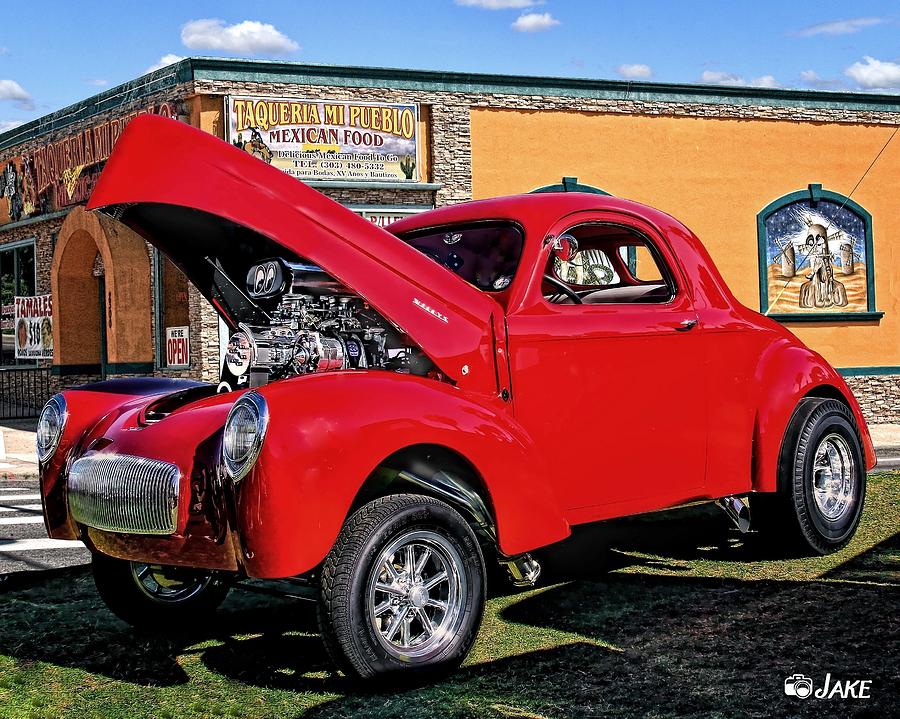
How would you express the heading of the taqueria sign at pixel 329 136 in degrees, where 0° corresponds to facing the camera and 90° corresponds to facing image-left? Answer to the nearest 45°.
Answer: approximately 0°

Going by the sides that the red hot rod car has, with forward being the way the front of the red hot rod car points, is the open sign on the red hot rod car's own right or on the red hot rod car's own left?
on the red hot rod car's own right

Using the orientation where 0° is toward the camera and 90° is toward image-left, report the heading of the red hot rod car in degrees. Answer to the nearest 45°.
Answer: approximately 45°

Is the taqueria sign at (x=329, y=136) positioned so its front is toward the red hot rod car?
yes

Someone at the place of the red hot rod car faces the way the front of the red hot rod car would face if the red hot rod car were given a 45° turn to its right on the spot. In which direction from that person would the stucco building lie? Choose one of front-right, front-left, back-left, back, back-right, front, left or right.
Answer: right

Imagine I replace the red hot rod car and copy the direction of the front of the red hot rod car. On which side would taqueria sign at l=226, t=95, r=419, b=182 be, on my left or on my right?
on my right
